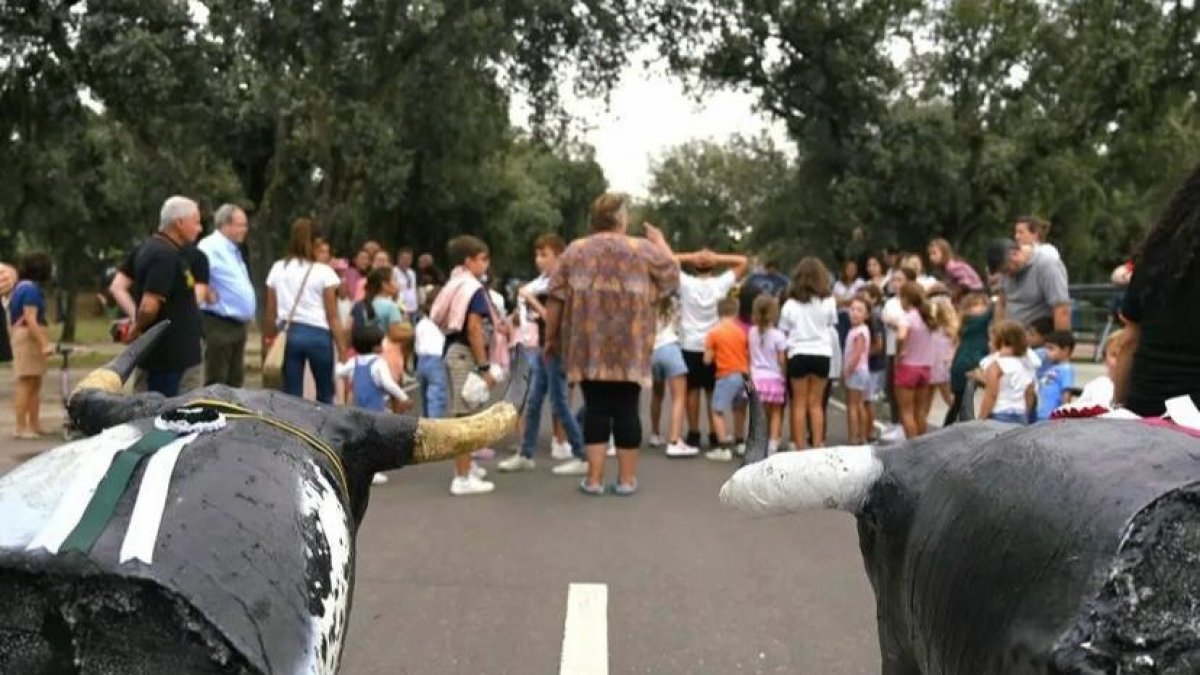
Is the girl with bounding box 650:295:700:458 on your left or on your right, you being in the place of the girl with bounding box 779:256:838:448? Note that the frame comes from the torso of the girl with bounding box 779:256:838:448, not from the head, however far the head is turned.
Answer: on your left

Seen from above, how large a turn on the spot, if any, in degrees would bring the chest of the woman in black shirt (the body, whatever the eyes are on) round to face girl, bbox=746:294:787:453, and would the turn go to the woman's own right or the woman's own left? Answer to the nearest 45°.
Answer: approximately 45° to the woman's own left

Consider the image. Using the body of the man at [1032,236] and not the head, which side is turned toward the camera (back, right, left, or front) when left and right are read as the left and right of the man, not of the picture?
left

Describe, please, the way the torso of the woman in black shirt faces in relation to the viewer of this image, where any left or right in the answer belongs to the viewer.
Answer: facing away from the viewer

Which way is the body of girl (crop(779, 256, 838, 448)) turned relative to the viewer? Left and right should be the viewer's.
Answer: facing away from the viewer

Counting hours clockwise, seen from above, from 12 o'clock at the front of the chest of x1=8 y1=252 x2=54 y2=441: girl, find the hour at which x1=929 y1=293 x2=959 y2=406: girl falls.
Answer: x1=929 y1=293 x2=959 y2=406: girl is roughly at 1 o'clock from x1=8 y1=252 x2=54 y2=441: girl.

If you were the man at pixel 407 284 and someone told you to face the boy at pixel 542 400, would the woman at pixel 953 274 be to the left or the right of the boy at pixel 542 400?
left

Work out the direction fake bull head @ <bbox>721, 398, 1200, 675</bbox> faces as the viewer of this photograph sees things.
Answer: facing away from the viewer and to the left of the viewer

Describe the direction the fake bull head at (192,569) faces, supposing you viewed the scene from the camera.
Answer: facing away from the viewer and to the right of the viewer

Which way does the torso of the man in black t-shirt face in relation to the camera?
to the viewer's right

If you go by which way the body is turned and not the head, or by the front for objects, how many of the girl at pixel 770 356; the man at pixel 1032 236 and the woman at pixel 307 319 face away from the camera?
2
